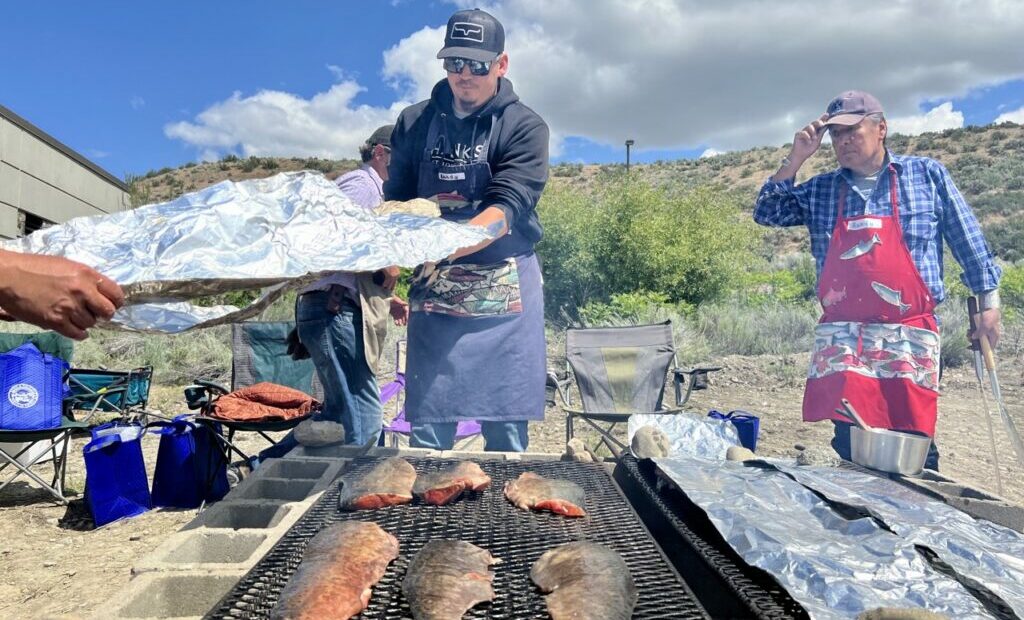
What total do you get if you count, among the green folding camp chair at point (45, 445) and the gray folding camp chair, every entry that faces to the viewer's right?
0

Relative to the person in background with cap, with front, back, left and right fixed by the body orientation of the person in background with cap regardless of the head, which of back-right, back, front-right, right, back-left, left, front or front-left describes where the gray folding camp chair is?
front-left

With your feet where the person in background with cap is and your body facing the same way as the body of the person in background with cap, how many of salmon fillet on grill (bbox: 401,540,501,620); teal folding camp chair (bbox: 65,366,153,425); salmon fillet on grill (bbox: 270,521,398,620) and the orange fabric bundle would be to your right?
2
